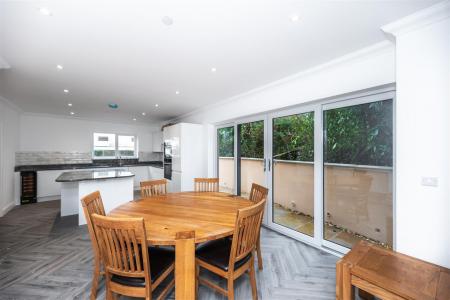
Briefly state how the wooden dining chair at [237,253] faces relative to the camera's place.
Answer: facing away from the viewer and to the left of the viewer

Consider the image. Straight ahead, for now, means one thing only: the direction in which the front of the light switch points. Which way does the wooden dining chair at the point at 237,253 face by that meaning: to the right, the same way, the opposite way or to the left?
to the right

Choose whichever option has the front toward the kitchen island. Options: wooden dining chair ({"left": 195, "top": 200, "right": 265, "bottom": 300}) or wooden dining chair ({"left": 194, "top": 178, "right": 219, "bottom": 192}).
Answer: wooden dining chair ({"left": 195, "top": 200, "right": 265, "bottom": 300})

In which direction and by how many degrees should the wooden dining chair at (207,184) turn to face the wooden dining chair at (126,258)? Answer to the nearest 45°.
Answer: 0° — it already faces it

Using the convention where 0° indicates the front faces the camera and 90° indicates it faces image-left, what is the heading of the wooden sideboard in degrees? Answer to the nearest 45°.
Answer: approximately 45°

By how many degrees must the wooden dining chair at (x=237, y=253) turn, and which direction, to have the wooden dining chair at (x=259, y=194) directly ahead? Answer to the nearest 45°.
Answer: approximately 45° to its right

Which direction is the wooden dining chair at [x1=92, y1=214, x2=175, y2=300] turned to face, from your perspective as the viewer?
facing away from the viewer and to the right of the viewer
